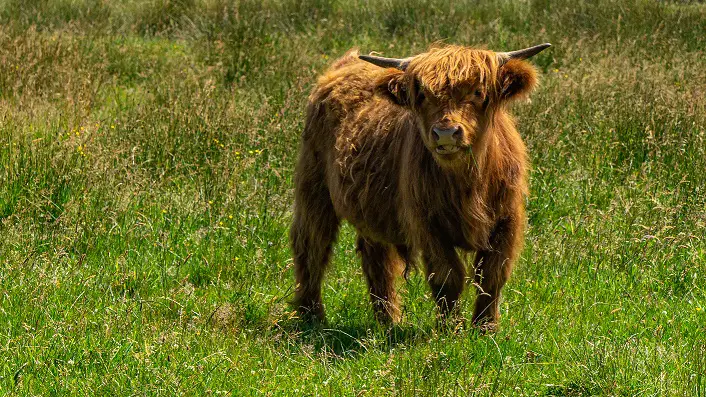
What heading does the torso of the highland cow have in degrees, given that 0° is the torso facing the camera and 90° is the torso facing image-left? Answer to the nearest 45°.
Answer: approximately 315°
